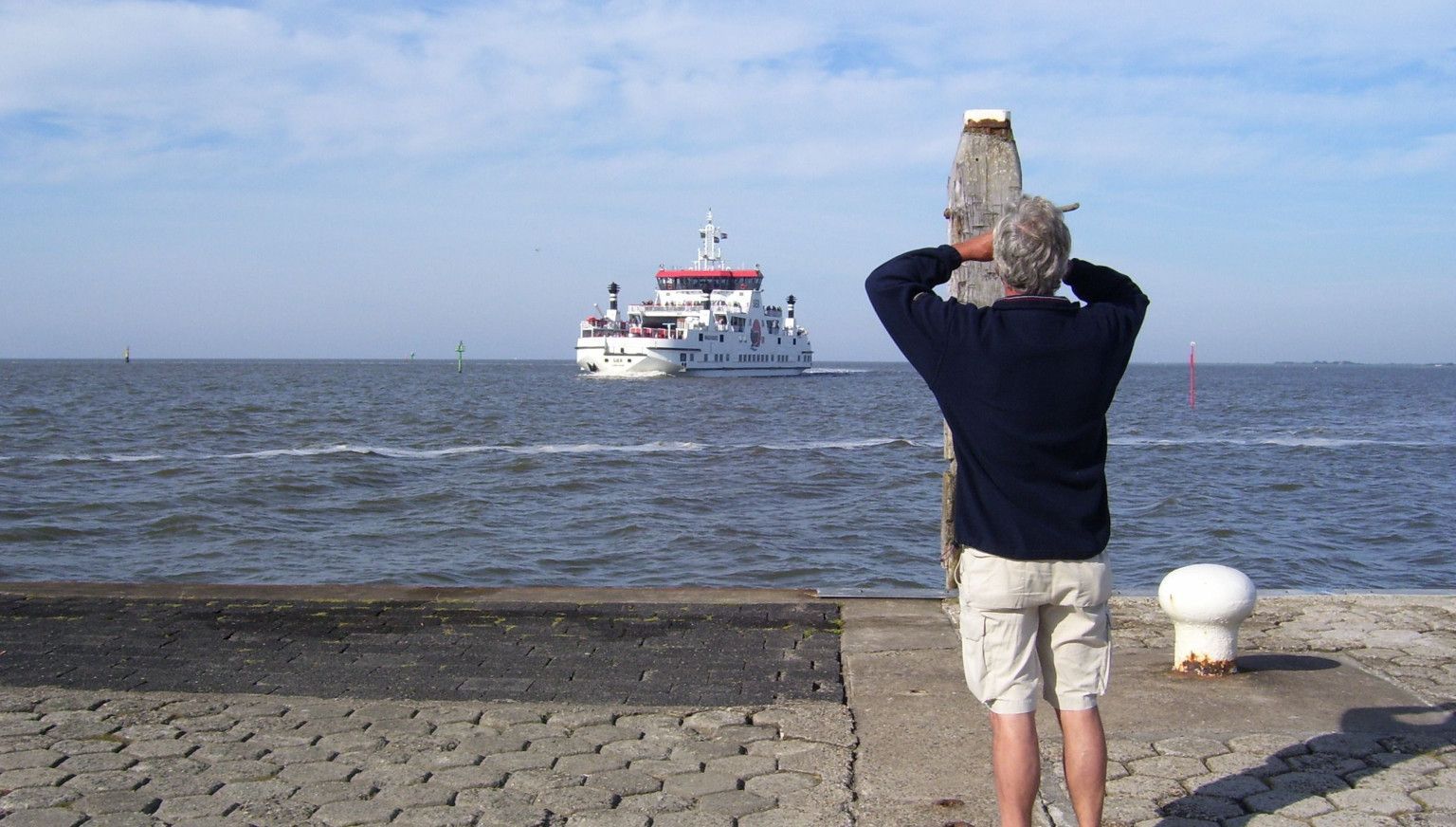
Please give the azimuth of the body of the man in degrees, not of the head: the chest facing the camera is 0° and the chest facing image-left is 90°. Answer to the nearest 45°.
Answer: approximately 180°

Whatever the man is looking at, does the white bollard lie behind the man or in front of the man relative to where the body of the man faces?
in front

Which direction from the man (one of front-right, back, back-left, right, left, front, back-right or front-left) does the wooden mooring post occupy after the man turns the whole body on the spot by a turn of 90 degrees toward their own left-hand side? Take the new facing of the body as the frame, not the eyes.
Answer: right
